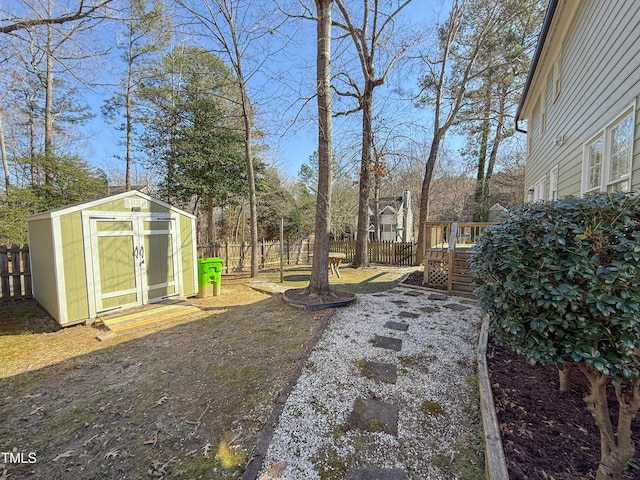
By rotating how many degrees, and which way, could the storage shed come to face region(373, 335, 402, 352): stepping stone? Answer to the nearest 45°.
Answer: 0° — it already faces it

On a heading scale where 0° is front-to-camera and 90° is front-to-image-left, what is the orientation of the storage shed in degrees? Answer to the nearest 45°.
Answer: approximately 315°

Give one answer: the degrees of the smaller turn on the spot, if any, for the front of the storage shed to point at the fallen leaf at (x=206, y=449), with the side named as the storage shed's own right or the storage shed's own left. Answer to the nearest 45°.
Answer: approximately 45° to the storage shed's own right

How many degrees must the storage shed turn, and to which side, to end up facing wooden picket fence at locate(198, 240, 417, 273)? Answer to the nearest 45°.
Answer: approximately 90° to its left
